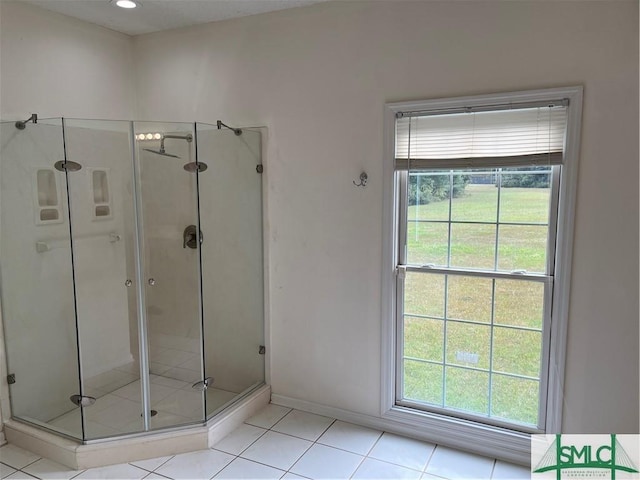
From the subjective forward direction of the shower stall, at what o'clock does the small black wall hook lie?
The small black wall hook is roughly at 10 o'clock from the shower stall.

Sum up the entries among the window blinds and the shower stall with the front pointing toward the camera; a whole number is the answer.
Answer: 2

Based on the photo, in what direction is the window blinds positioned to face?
toward the camera

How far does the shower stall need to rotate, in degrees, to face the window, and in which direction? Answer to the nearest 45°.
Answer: approximately 45° to its left

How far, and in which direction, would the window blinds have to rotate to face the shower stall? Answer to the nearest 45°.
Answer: approximately 90° to its right

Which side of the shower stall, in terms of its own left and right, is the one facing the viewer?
front

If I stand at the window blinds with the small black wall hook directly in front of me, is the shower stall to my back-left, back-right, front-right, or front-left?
front-left

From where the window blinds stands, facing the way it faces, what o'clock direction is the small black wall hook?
The small black wall hook is roughly at 3 o'clock from the window blinds.

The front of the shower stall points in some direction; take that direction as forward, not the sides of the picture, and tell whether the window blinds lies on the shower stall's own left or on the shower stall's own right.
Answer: on the shower stall's own left
